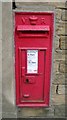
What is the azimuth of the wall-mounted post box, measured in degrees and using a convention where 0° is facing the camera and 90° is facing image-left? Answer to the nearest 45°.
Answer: approximately 0°
